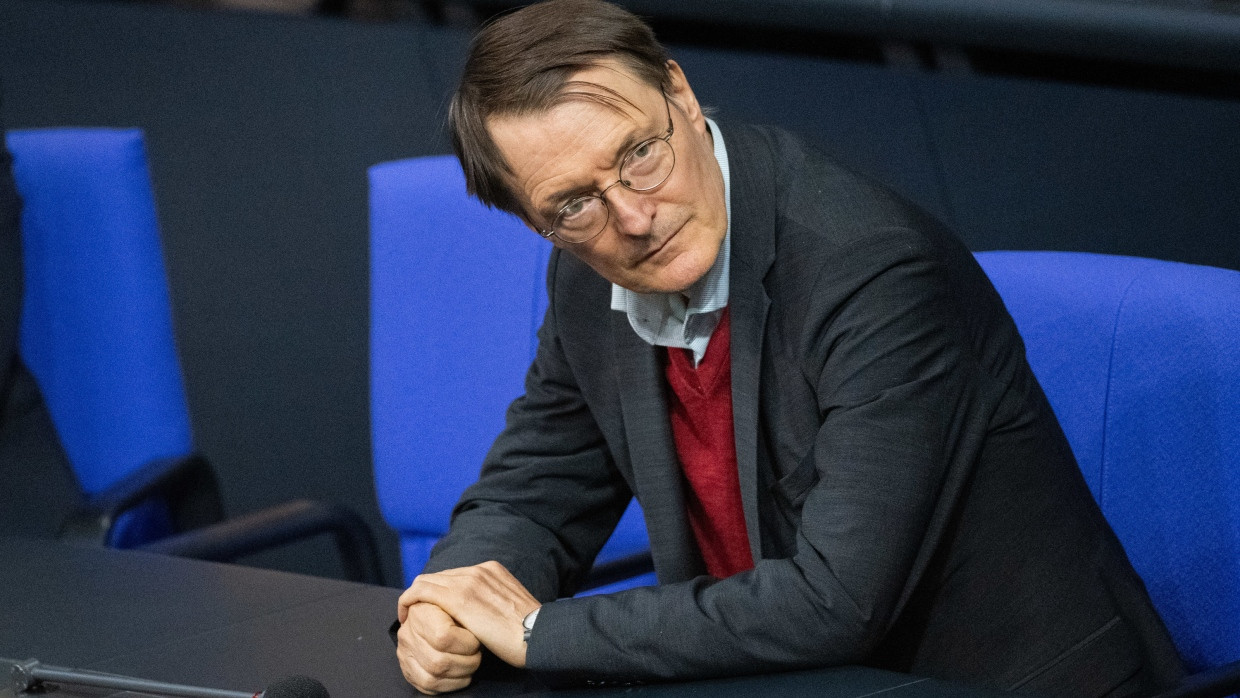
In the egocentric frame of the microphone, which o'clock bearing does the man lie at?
The man is roughly at 12 o'clock from the microphone.

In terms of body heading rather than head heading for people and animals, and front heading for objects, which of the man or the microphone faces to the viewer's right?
the microphone

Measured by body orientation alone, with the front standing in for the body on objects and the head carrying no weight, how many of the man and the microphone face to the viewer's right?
1

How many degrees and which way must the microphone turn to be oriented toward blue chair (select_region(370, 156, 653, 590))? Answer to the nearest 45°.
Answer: approximately 45° to its left

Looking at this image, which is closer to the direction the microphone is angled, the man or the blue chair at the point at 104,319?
the man

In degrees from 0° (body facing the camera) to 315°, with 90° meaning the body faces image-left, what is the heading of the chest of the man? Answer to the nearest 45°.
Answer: approximately 45°

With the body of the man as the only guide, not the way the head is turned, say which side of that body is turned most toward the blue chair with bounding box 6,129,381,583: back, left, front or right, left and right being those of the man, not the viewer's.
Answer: right

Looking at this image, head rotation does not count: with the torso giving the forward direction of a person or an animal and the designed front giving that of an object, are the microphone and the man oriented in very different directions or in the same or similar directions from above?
very different directions

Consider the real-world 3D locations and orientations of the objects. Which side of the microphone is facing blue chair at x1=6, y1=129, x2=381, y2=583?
left

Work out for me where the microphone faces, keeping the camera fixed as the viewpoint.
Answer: facing to the right of the viewer
